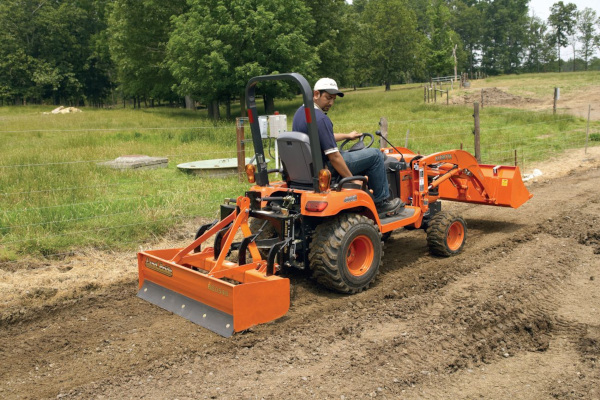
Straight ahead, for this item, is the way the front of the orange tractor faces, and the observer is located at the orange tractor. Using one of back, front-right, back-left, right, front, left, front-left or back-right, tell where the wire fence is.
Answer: left

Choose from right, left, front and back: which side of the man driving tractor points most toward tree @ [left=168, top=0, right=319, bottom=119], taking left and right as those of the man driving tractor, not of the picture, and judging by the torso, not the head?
left

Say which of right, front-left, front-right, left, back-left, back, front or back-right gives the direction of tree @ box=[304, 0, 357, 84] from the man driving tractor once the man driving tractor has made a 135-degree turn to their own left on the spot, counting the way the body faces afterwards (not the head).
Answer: front-right

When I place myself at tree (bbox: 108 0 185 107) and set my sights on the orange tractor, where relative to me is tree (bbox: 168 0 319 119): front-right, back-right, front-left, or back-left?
front-left

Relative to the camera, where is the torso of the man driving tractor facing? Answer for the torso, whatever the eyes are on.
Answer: to the viewer's right

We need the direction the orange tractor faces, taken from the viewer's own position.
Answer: facing away from the viewer and to the right of the viewer

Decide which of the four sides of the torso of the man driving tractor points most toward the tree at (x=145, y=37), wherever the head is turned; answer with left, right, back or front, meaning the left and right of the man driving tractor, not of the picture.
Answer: left
